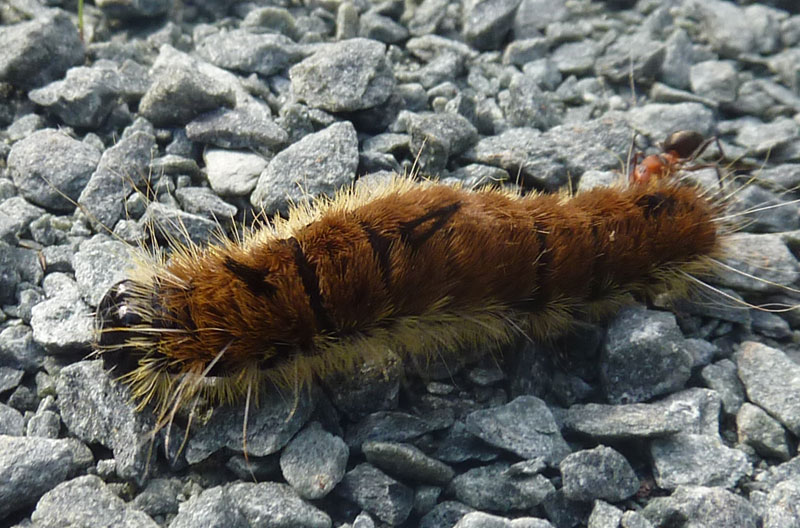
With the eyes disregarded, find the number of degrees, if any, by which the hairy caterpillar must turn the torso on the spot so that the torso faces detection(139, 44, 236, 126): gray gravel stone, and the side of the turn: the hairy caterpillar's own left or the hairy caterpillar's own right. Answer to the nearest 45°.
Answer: approximately 45° to the hairy caterpillar's own right

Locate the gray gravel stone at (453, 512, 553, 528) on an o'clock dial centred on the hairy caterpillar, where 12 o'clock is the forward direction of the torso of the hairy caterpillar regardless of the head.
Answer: The gray gravel stone is roughly at 8 o'clock from the hairy caterpillar.

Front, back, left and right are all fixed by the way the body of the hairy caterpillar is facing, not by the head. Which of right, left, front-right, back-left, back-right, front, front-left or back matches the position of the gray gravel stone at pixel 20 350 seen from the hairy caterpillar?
front

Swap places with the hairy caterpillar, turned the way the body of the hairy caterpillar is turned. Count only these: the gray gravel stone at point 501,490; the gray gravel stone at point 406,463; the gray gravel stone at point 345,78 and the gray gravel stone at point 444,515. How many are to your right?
1

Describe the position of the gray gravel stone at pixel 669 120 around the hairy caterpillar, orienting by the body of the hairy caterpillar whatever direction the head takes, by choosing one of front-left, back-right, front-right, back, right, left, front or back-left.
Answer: back-right

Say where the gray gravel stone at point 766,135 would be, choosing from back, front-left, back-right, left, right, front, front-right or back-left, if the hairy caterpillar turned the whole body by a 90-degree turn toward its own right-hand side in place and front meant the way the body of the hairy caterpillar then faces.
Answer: front-right

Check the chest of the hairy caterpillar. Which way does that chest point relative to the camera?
to the viewer's left

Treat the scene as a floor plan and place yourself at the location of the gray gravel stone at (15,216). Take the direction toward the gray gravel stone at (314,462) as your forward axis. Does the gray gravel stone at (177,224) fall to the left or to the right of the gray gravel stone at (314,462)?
left

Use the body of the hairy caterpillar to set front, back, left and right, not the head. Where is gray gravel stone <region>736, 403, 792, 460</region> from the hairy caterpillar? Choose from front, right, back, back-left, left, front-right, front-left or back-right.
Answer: back

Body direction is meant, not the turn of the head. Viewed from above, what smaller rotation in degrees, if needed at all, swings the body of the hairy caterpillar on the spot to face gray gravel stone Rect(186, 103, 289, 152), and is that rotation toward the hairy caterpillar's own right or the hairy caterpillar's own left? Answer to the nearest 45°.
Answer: approximately 45° to the hairy caterpillar's own right

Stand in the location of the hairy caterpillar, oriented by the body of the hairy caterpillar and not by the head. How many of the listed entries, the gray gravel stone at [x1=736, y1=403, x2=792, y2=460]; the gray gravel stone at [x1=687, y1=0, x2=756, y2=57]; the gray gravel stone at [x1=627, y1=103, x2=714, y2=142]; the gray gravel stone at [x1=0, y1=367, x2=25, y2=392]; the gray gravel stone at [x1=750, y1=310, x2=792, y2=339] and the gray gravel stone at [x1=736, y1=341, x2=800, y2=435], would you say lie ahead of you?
1

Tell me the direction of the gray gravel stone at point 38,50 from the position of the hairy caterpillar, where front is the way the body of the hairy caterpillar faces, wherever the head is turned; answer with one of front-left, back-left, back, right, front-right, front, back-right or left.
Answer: front-right

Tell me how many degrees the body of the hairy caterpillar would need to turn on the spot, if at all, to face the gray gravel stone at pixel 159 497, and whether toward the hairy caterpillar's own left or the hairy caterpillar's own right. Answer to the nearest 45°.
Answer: approximately 45° to the hairy caterpillar's own left

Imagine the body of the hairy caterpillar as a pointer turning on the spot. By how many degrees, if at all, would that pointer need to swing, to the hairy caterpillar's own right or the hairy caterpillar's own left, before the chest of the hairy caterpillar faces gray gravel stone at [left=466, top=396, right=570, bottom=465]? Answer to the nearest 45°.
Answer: approximately 135° to the hairy caterpillar's own left

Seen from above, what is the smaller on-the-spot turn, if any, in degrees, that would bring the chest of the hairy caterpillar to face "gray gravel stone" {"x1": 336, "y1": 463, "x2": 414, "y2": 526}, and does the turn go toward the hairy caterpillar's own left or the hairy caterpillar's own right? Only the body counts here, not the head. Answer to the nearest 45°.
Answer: approximately 90° to the hairy caterpillar's own left

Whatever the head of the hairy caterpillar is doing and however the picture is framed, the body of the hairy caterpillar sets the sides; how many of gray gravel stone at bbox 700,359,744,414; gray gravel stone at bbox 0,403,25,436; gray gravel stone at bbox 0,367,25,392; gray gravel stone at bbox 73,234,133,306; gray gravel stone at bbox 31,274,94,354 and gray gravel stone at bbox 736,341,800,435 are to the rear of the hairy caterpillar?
2

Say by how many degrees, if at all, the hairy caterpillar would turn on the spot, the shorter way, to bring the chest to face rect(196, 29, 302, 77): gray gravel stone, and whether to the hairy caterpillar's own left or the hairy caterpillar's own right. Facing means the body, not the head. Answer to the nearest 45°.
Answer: approximately 45° to the hairy caterpillar's own right

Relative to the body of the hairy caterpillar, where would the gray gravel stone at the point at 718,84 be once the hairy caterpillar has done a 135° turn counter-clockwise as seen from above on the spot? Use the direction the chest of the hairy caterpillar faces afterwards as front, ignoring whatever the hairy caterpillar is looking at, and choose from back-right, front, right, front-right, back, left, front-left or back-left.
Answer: left

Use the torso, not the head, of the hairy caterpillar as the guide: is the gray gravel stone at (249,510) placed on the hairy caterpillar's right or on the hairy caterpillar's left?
on the hairy caterpillar's left

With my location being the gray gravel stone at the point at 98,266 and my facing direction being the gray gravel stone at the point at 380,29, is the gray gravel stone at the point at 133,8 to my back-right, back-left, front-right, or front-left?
front-left
